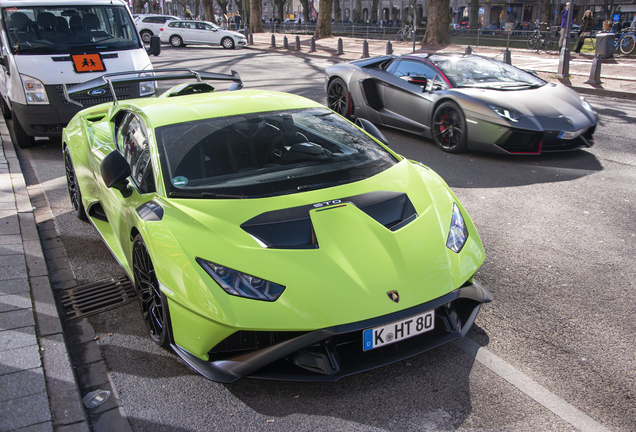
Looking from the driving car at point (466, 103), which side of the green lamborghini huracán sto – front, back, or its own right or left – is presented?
left

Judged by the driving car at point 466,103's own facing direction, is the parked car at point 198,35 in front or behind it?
behind

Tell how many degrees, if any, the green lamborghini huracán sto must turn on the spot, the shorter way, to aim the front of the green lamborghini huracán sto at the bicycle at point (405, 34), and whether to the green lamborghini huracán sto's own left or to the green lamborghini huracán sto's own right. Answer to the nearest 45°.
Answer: approximately 135° to the green lamborghini huracán sto's own left

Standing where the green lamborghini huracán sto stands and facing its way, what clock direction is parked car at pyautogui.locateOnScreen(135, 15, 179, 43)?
The parked car is roughly at 7 o'clock from the green lamborghini huracán sto.

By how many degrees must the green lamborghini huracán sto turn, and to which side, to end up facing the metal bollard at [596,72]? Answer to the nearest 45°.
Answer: approximately 90° to its left

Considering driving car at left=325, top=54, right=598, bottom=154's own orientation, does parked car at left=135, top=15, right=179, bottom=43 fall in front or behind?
behind
